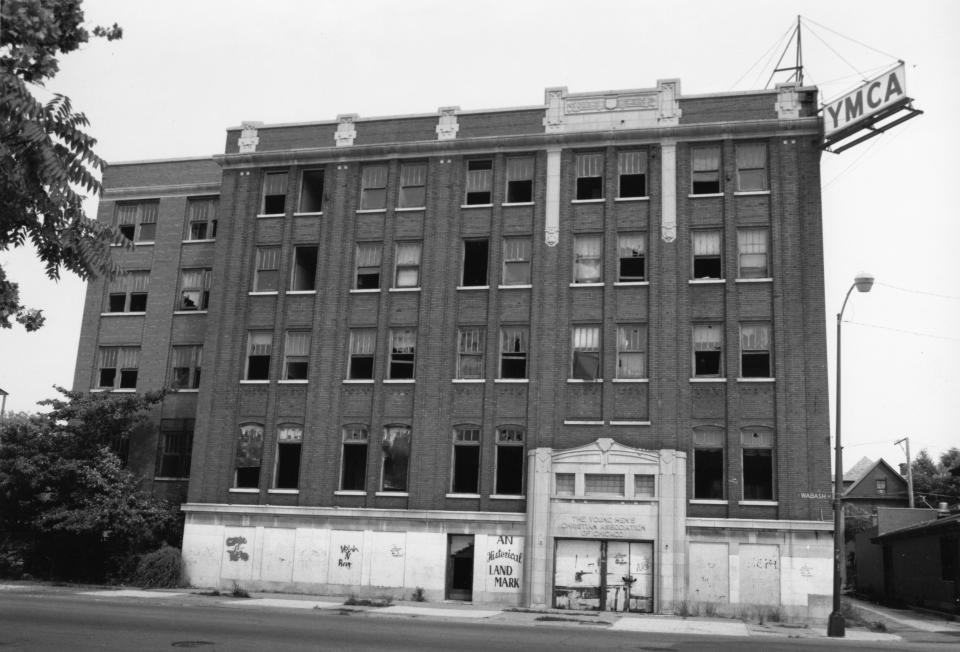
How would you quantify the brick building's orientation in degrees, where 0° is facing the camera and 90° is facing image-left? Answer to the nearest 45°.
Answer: approximately 0°

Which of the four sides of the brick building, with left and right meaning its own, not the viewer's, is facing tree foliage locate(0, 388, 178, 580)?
right

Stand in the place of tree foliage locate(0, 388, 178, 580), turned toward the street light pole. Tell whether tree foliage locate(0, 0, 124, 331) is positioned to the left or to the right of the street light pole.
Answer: right

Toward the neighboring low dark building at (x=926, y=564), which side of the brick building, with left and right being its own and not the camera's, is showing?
left

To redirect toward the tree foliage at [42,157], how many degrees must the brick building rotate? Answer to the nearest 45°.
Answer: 0° — it already faces it
